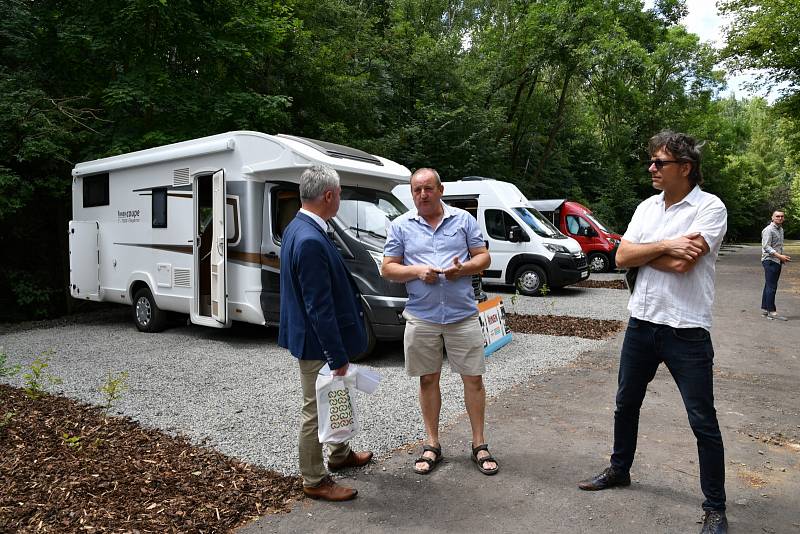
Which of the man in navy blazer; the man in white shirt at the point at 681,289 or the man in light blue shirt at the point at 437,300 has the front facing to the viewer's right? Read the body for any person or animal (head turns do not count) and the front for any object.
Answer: the man in navy blazer

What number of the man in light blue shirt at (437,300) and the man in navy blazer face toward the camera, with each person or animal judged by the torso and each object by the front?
1

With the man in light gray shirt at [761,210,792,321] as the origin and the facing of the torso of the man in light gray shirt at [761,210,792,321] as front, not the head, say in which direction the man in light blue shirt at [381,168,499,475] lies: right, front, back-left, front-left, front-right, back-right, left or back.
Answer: front-right

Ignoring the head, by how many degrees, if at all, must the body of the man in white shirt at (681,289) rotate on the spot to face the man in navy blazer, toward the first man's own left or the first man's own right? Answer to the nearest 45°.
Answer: approximately 45° to the first man's own right

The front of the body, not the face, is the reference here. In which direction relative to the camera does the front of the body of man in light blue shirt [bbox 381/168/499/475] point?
toward the camera

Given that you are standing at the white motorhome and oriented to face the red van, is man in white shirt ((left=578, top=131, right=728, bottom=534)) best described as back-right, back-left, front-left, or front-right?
back-right

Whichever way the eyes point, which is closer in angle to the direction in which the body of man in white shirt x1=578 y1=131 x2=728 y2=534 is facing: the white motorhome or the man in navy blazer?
the man in navy blazer

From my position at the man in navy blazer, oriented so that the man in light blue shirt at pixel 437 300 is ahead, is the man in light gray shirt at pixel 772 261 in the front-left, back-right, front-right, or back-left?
front-left

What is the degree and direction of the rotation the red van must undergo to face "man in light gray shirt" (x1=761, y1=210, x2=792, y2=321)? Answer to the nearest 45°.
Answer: approximately 45° to its right

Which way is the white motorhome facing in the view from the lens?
facing the viewer and to the right of the viewer

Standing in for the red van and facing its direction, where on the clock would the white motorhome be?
The white motorhome is roughly at 2 o'clock from the red van.

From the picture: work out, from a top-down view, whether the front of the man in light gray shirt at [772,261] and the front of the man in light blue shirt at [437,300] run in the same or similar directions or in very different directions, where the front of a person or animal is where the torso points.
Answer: same or similar directions

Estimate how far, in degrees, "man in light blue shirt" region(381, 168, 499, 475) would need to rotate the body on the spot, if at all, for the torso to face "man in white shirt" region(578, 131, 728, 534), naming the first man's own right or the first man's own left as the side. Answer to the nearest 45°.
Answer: approximately 45° to the first man's own left

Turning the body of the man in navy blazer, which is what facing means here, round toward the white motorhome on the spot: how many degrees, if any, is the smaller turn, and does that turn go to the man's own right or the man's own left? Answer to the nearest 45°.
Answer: approximately 90° to the man's own left

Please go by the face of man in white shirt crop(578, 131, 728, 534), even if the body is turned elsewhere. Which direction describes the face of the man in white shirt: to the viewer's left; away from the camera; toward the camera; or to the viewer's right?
to the viewer's left

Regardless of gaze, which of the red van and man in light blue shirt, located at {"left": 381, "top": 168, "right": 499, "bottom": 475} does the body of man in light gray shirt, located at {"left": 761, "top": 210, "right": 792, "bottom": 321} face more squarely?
the man in light blue shirt

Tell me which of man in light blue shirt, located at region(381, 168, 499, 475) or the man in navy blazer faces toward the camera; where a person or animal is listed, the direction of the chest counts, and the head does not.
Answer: the man in light blue shirt

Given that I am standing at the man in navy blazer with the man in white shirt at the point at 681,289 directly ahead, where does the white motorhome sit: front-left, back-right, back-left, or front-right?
back-left
